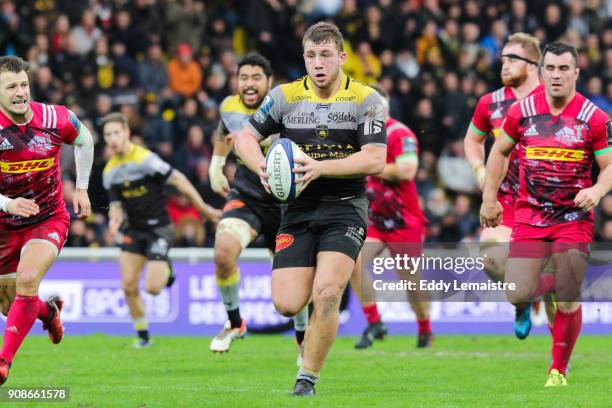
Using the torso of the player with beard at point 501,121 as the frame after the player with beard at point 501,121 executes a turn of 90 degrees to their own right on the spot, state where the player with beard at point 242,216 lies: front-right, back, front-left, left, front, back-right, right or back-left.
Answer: front-left

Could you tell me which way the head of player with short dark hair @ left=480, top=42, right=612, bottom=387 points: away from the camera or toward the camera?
toward the camera

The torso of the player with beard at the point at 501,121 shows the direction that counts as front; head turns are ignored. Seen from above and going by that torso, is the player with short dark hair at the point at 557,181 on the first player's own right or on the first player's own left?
on the first player's own left

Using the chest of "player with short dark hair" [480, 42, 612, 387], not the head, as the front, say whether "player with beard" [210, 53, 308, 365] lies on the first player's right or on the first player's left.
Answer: on the first player's right

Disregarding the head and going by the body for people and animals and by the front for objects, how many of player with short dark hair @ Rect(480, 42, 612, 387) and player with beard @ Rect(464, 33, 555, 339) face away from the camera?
0

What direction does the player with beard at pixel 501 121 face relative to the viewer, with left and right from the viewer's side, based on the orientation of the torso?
facing the viewer and to the left of the viewer

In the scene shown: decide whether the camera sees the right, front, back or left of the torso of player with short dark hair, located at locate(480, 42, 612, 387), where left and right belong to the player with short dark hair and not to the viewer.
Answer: front

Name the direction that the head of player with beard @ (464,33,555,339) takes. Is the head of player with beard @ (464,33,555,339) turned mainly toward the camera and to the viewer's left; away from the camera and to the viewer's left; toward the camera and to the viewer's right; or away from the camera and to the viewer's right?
toward the camera and to the viewer's left

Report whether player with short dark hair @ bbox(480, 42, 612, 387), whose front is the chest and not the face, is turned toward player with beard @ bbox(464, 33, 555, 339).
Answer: no
